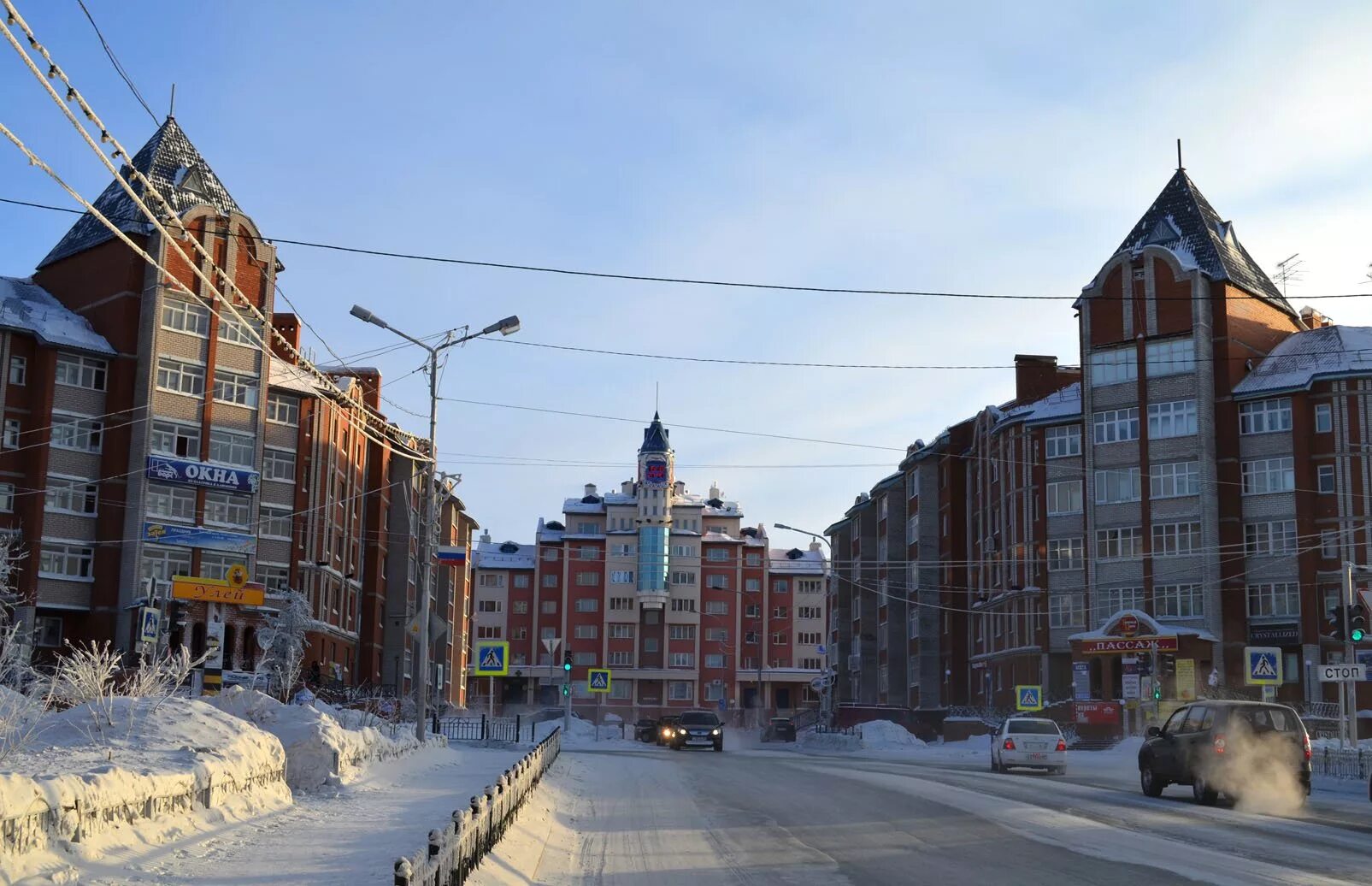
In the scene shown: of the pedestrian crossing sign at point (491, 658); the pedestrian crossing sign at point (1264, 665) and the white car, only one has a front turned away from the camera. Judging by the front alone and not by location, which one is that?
the white car

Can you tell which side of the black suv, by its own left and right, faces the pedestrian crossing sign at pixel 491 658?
front

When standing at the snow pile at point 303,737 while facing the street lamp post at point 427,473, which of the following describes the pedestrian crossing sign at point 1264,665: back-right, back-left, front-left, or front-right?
front-right

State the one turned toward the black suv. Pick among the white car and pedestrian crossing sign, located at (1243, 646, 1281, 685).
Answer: the pedestrian crossing sign

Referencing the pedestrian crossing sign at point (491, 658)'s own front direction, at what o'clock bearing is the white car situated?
The white car is roughly at 10 o'clock from the pedestrian crossing sign.

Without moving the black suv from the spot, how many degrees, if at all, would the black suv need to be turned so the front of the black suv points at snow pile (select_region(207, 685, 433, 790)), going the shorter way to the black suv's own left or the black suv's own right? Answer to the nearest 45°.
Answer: approximately 90° to the black suv's own left

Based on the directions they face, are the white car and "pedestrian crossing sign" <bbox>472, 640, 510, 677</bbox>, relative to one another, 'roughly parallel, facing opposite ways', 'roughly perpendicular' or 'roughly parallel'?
roughly parallel, facing opposite ways

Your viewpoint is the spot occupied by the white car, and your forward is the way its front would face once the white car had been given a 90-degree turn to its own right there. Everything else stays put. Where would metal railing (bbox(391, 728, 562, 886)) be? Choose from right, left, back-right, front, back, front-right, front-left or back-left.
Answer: right

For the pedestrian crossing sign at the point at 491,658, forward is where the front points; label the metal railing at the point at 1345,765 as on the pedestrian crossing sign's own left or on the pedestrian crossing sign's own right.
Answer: on the pedestrian crossing sign's own left

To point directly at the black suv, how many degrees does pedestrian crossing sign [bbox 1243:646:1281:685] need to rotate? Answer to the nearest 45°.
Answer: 0° — it already faces it

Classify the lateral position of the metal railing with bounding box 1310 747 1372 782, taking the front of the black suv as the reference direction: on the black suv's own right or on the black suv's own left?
on the black suv's own right

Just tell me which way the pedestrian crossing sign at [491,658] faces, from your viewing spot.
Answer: facing the viewer

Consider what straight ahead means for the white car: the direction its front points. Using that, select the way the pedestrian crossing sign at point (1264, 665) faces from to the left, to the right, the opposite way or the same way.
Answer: the opposite way

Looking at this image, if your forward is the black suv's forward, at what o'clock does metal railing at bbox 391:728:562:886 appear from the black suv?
The metal railing is roughly at 8 o'clock from the black suv.

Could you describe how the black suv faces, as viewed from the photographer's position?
facing away from the viewer and to the left of the viewer

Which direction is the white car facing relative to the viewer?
away from the camera
